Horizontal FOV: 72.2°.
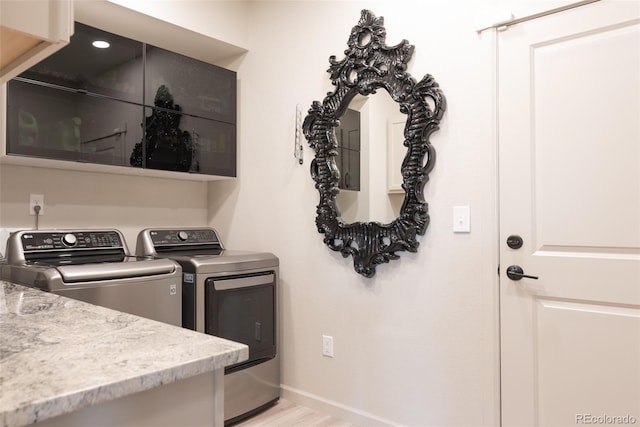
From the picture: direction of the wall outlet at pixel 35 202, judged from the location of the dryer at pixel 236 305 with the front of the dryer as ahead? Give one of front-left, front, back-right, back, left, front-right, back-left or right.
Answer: back-right

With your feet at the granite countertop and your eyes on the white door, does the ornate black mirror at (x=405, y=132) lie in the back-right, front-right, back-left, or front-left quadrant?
front-left

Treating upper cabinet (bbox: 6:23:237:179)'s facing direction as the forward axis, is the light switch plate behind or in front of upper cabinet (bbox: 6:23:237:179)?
in front

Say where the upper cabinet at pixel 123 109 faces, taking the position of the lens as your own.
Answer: facing the viewer and to the right of the viewer

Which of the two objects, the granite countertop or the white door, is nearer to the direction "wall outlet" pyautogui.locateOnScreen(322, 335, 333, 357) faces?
the granite countertop

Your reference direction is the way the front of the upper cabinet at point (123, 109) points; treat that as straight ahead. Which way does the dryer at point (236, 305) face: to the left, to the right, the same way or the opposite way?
the same way

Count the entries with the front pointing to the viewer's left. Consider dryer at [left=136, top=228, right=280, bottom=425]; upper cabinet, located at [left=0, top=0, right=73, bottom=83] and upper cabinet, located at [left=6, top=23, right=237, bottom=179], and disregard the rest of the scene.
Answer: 0

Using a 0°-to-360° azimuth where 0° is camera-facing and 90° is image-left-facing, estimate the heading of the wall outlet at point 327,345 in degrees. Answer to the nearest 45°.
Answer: approximately 45°

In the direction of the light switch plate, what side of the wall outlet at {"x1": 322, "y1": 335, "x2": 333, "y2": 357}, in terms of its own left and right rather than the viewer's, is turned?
left
